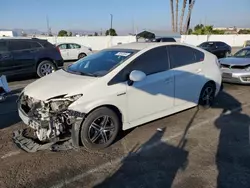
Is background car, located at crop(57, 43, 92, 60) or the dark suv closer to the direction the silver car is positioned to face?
the dark suv

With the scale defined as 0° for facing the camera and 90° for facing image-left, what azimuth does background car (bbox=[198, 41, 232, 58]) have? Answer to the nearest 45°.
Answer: approximately 45°

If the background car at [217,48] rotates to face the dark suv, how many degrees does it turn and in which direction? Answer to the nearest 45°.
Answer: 0° — it already faces it

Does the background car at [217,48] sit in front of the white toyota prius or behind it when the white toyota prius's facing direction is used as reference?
behind

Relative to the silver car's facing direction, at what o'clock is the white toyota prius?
The white toyota prius is roughly at 11 o'clock from the silver car.

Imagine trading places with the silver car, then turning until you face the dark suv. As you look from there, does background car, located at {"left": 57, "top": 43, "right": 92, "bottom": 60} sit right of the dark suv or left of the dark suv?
right
